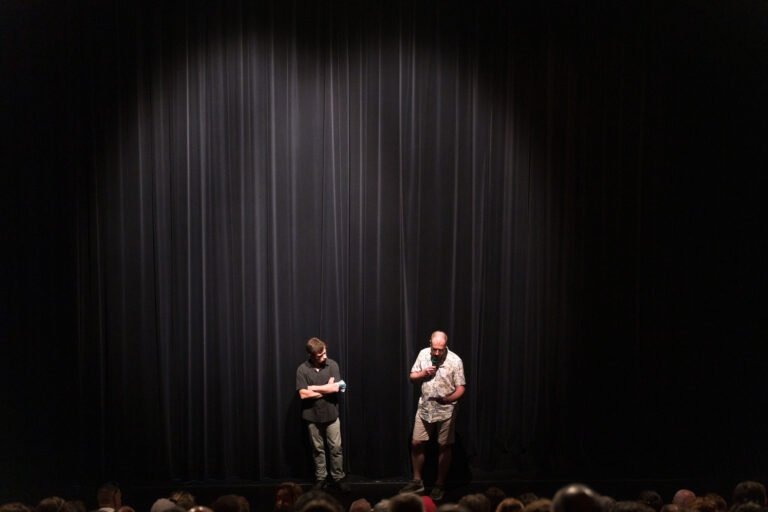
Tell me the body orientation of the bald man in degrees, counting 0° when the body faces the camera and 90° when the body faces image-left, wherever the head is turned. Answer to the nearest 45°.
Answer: approximately 0°

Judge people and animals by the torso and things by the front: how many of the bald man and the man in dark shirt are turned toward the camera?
2

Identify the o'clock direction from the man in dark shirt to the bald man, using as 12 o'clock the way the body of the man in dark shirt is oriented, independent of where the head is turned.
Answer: The bald man is roughly at 9 o'clock from the man in dark shirt.

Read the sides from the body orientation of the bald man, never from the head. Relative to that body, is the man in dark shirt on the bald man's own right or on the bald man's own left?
on the bald man's own right

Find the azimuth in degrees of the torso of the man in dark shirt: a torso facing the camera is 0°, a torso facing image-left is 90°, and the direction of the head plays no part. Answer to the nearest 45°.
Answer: approximately 0°
